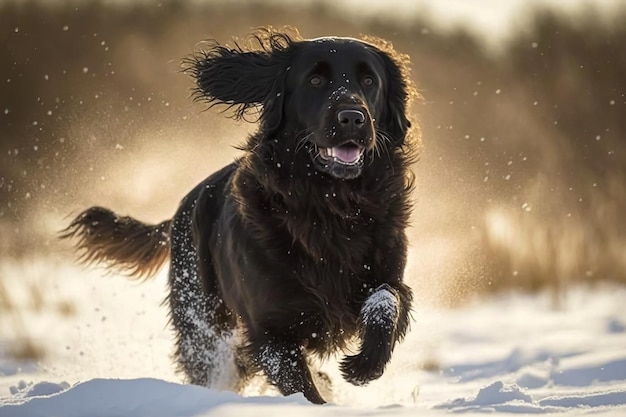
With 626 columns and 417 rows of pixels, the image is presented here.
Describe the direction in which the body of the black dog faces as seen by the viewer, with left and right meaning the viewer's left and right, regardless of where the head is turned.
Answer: facing the viewer and to the right of the viewer
